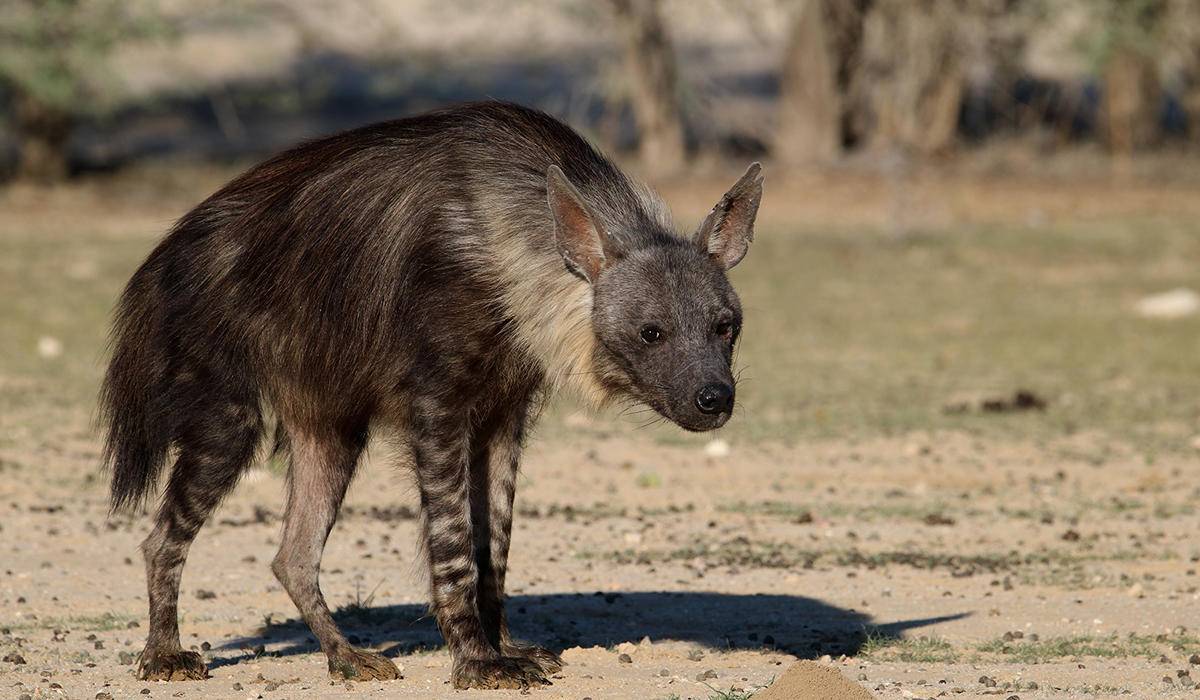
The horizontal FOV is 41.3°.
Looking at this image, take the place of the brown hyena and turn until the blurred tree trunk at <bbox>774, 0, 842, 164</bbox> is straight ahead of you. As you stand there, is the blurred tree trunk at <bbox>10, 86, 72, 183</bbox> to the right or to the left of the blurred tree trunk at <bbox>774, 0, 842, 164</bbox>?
left

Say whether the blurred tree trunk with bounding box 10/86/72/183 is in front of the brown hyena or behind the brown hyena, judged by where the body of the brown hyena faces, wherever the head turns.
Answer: behind

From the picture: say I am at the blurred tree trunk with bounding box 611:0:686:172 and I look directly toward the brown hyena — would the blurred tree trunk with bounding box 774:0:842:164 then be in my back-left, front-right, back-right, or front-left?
back-left

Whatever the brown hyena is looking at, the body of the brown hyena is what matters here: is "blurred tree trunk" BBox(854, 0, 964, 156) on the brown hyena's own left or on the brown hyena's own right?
on the brown hyena's own left

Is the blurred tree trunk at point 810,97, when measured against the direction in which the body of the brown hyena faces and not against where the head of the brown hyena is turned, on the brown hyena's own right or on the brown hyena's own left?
on the brown hyena's own left

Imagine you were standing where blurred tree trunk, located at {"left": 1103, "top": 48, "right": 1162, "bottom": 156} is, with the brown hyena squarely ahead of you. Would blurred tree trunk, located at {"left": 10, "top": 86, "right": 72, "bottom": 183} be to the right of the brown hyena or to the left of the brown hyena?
right

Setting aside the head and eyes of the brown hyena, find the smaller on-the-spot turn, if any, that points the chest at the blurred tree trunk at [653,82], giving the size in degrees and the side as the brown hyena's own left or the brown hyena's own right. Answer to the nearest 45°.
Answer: approximately 135° to the brown hyena's own left

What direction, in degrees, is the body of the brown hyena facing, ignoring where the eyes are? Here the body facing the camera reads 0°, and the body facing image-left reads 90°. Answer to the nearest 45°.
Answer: approximately 315°

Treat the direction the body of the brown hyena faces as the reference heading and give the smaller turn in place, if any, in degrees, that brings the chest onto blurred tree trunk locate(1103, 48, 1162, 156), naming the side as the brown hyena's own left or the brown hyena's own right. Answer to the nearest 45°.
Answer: approximately 90° to the brown hyena's own left
